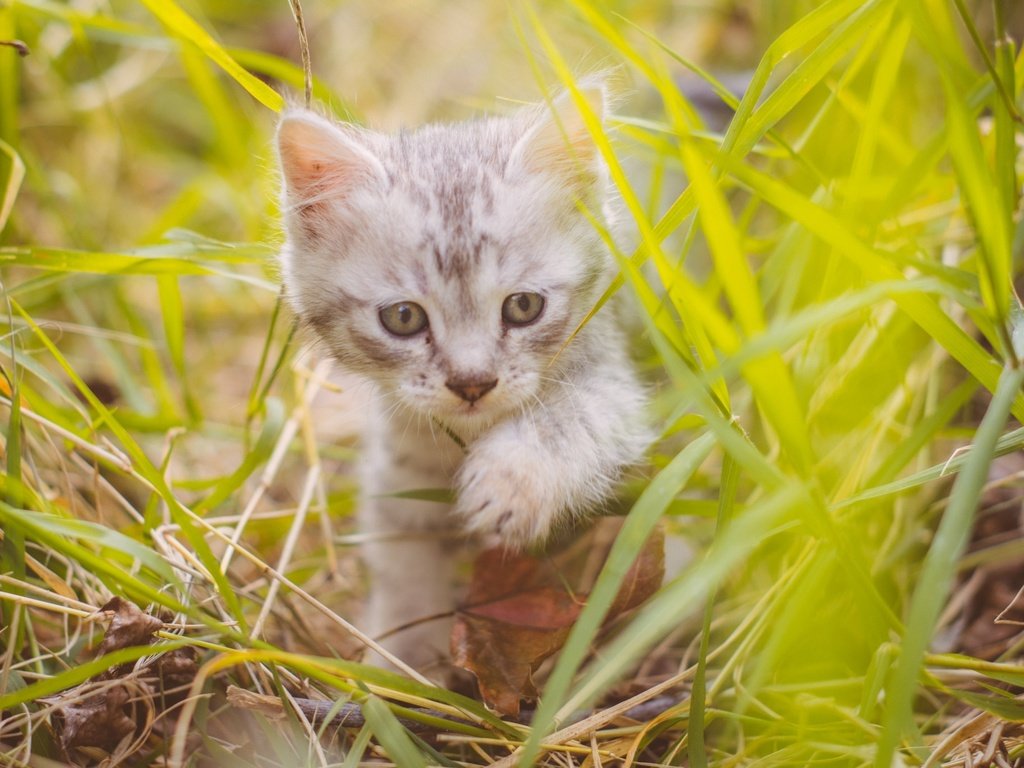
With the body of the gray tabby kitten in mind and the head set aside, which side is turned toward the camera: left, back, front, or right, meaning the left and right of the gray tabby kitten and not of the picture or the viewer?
front
